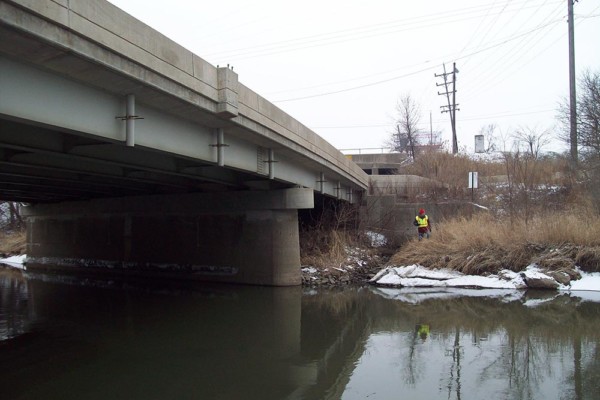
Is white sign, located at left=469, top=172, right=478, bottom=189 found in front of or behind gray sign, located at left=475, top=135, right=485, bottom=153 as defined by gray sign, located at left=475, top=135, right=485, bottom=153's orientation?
in front

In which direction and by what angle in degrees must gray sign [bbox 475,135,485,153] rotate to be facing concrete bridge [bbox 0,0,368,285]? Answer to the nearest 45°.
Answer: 0° — it already faces it
